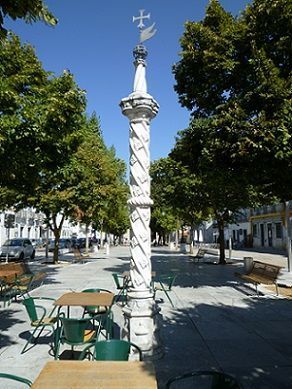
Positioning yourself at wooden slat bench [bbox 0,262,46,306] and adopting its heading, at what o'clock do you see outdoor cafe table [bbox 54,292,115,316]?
The outdoor cafe table is roughly at 1 o'clock from the wooden slat bench.

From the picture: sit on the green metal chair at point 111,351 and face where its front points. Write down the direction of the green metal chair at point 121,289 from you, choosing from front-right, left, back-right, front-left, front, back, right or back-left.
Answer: back

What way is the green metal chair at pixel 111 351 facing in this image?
toward the camera

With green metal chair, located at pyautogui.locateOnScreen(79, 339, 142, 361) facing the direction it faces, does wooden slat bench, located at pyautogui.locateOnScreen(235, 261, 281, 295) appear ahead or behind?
behind

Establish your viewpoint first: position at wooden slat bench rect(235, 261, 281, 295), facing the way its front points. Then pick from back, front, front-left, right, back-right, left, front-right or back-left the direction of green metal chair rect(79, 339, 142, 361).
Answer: front-left

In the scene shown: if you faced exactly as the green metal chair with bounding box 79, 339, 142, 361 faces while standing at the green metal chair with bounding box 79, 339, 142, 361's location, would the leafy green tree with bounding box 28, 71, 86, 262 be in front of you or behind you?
behind

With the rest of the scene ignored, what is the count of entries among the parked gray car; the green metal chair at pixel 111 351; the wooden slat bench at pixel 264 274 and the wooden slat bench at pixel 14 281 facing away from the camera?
0

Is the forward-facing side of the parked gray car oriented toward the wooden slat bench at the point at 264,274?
no

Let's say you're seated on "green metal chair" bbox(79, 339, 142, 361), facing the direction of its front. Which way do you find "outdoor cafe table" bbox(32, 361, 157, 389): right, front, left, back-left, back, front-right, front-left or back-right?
front

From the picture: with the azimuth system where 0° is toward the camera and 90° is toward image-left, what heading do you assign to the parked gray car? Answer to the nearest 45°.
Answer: approximately 45°

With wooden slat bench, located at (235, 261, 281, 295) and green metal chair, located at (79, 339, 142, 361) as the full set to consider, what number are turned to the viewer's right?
0

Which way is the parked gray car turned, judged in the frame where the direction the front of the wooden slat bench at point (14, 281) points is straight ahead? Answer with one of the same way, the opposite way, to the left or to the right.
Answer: to the right

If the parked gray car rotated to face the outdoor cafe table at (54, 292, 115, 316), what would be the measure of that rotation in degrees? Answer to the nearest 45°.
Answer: approximately 45° to its left

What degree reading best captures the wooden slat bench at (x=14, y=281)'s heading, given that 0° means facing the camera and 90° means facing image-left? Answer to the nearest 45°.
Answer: approximately 315°

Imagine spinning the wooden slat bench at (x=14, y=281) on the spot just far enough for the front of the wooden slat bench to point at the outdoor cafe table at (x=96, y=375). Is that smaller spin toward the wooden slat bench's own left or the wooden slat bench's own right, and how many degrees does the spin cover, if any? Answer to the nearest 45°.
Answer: approximately 45° to the wooden slat bench's own right

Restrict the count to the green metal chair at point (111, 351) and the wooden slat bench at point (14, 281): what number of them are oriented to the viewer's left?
0

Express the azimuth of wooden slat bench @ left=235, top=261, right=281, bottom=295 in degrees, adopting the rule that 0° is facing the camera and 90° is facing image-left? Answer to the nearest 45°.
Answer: approximately 45°
